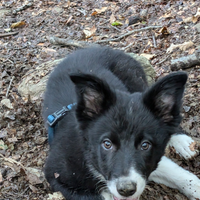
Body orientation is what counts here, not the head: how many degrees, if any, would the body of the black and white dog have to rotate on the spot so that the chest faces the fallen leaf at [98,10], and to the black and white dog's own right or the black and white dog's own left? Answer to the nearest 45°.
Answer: approximately 180°

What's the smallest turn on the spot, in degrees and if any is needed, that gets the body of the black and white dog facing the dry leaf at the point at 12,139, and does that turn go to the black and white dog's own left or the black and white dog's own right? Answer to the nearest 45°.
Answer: approximately 135° to the black and white dog's own right

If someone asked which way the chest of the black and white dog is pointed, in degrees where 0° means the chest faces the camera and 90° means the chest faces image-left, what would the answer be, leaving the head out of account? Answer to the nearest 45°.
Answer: approximately 0°

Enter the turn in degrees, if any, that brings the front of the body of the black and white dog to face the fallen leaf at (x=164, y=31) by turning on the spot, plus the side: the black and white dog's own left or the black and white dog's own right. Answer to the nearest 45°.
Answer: approximately 180°

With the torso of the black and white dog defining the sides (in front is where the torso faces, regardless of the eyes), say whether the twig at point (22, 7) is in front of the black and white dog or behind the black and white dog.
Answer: behind

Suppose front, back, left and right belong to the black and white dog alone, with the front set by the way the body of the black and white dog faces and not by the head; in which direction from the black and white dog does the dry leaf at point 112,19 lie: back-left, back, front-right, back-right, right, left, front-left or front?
back

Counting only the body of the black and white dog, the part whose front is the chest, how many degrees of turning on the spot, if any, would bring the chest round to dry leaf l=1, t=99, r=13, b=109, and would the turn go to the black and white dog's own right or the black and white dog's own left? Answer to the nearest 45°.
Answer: approximately 135° to the black and white dog's own right

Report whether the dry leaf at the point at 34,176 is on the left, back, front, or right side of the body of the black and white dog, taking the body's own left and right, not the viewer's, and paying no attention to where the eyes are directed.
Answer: right

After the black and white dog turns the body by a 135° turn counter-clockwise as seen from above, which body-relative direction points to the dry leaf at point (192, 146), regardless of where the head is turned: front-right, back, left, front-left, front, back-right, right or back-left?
front

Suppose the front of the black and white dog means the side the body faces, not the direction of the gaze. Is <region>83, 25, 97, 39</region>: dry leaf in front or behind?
behind

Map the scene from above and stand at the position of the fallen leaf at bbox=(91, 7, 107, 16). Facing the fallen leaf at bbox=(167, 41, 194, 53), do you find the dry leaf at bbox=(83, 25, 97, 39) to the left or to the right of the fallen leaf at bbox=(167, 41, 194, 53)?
right
